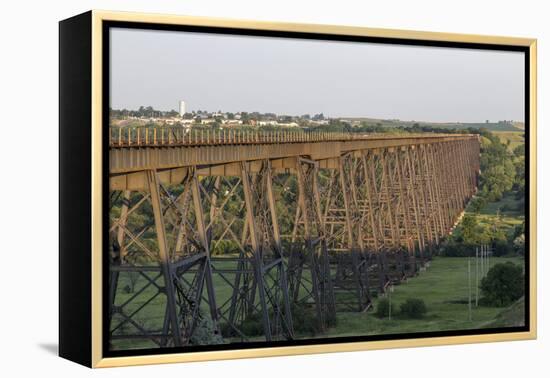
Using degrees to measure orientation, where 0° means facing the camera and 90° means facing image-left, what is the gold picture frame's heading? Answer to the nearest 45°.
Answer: approximately 315°
